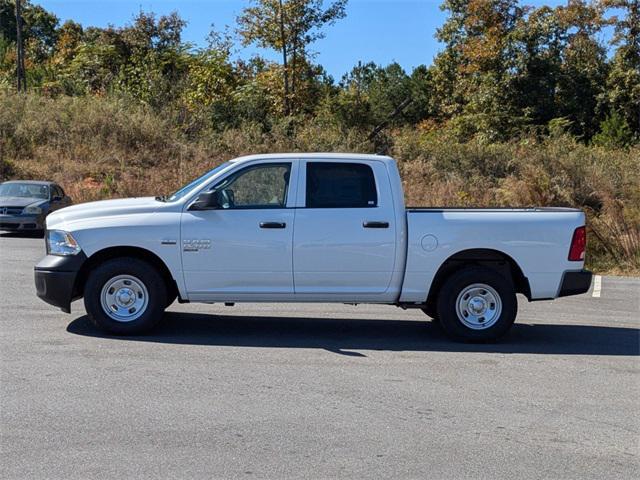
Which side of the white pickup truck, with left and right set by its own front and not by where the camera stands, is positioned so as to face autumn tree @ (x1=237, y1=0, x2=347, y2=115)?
right

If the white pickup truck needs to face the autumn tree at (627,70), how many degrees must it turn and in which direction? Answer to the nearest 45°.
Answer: approximately 135° to its right

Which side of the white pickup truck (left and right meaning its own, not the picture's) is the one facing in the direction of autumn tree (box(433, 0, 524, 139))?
right

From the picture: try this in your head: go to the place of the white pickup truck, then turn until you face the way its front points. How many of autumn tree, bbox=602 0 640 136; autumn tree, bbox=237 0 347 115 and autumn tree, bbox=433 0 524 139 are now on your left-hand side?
0

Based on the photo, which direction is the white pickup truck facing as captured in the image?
to the viewer's left

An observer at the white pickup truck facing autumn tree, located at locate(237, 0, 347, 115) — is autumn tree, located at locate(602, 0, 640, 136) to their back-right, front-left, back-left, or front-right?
front-right

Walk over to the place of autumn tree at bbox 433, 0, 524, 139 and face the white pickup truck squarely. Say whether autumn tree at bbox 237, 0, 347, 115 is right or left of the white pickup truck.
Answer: right
